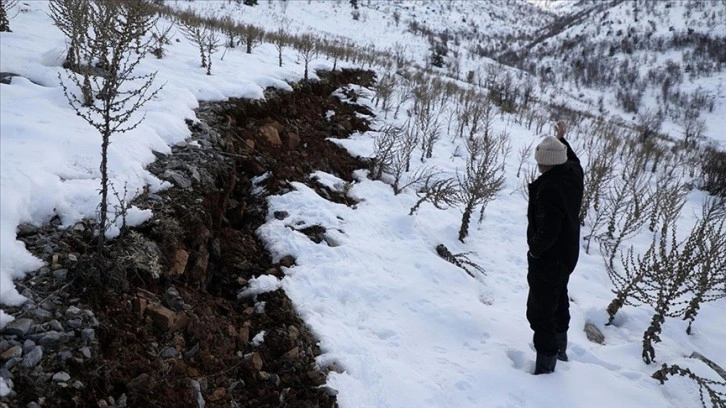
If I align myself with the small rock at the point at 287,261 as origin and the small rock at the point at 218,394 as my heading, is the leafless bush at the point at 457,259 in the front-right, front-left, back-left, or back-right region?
back-left

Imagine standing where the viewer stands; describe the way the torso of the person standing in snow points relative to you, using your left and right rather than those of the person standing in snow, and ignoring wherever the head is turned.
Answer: facing away from the viewer and to the left of the viewer

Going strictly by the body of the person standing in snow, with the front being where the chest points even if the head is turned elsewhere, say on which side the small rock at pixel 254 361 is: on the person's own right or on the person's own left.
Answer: on the person's own left

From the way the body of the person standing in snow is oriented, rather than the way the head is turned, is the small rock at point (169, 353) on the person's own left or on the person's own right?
on the person's own left

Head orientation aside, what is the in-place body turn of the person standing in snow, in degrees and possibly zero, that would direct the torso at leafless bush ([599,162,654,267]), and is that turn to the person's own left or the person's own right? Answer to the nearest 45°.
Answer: approximately 45° to the person's own right

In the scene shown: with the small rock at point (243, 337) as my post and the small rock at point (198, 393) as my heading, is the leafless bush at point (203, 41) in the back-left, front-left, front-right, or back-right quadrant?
back-right

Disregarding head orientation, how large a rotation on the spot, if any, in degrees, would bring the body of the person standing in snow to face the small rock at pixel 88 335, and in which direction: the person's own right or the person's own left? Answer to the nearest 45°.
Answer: approximately 90° to the person's own left

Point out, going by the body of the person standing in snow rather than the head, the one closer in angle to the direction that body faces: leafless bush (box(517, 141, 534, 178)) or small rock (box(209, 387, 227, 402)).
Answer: the leafless bush

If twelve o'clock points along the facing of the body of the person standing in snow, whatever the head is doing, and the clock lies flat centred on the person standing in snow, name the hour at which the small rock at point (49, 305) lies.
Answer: The small rock is roughly at 9 o'clock from the person standing in snow.

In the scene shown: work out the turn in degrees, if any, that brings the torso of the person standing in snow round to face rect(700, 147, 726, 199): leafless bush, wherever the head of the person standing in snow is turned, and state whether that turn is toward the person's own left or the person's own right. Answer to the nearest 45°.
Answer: approximately 45° to the person's own right

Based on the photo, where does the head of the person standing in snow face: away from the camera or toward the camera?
away from the camera
